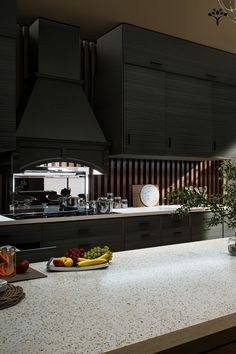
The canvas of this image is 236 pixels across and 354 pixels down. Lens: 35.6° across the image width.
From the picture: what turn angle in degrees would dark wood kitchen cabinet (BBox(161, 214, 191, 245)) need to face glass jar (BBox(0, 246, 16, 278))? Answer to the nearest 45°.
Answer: approximately 45° to its right

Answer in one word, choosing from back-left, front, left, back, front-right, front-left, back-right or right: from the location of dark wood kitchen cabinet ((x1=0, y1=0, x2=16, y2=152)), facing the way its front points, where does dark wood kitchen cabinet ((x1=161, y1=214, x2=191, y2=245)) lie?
front-left

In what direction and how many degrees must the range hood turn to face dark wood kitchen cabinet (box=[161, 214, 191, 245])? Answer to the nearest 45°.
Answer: approximately 45° to its left

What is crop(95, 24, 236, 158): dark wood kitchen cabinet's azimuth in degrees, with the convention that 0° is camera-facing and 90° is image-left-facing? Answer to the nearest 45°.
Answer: approximately 315°

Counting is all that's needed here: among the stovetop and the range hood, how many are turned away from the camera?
0

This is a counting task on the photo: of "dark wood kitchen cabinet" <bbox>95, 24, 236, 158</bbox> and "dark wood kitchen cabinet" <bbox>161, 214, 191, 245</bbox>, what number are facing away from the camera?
0

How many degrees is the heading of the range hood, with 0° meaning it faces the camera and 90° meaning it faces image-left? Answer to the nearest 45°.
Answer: approximately 315°

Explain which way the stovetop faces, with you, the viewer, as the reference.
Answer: facing the viewer and to the right of the viewer

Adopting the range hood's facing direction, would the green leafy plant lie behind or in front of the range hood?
in front

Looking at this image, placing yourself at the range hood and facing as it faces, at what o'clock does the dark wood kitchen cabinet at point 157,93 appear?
The dark wood kitchen cabinet is roughly at 10 o'clock from the range hood.

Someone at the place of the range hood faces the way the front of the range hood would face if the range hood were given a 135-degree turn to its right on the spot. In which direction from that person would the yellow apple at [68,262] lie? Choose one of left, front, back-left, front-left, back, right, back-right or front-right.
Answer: left

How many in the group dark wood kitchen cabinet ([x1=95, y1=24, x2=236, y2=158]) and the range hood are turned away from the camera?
0

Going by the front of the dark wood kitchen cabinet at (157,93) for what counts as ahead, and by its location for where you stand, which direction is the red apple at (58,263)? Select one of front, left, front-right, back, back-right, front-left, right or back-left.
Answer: front-right
